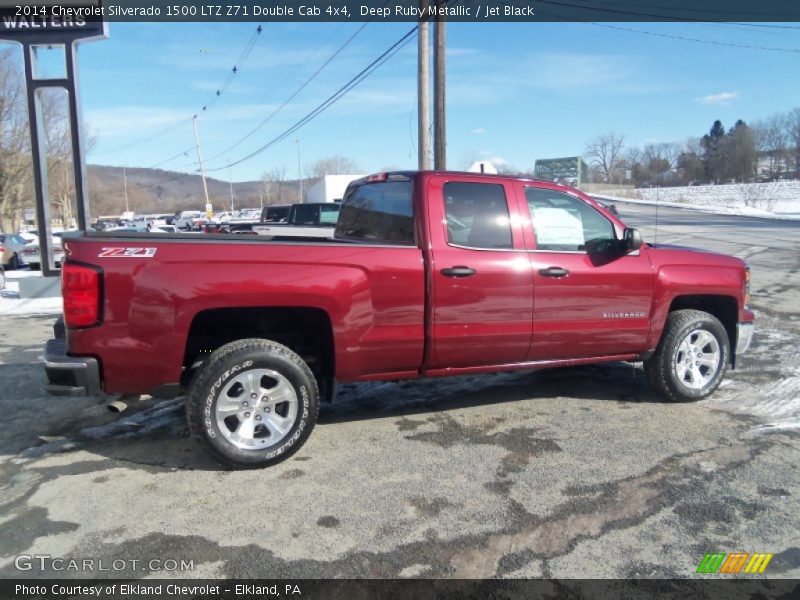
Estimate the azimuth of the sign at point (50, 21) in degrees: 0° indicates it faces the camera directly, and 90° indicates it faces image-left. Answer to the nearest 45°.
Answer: approximately 0°

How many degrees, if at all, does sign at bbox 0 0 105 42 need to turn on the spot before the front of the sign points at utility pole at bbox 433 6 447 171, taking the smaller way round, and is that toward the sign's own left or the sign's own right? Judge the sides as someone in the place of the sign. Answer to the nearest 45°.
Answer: approximately 90° to the sign's own left

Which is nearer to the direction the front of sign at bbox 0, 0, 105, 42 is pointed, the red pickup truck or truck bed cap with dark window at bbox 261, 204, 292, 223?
the red pickup truck

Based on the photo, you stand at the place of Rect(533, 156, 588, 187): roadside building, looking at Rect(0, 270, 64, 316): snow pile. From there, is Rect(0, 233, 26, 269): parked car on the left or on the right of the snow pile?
right

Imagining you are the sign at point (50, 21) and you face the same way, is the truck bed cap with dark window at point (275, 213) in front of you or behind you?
behind

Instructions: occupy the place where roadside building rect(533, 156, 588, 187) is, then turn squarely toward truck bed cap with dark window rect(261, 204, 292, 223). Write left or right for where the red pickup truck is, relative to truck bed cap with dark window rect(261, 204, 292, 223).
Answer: left

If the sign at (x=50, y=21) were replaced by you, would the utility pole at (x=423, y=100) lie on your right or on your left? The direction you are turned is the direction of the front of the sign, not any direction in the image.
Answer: on your left

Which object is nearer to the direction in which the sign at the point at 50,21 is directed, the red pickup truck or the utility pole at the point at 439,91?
the red pickup truck
